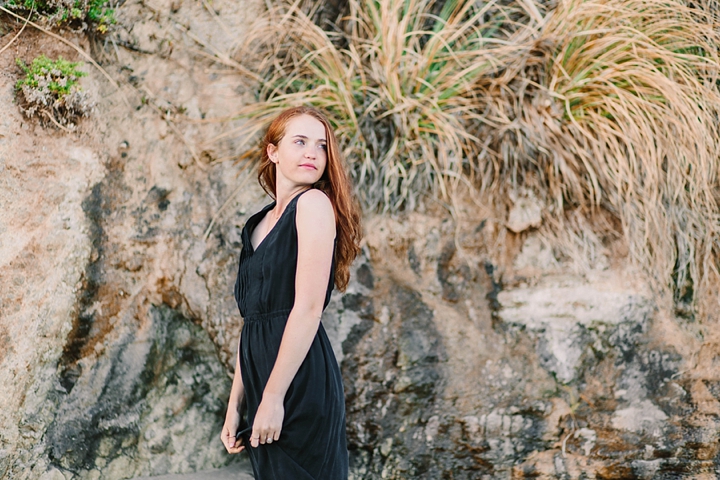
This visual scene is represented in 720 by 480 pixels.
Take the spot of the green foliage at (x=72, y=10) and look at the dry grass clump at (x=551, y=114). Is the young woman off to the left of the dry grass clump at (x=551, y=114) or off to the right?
right

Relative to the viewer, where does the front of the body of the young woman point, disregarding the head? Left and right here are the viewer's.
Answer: facing the viewer and to the left of the viewer

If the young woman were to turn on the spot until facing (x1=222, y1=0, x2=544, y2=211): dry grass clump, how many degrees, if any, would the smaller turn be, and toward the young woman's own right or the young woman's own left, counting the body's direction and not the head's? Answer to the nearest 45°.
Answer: approximately 135° to the young woman's own right

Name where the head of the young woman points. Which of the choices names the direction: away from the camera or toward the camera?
toward the camera

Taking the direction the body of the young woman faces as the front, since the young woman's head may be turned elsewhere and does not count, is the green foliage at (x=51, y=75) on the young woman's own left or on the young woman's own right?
on the young woman's own right

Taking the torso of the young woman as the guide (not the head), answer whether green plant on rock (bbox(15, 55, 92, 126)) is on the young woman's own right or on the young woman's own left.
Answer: on the young woman's own right

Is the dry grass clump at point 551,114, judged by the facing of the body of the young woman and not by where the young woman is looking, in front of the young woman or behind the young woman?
behind
